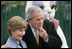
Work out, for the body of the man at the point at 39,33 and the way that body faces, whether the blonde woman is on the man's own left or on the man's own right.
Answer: on the man's own right

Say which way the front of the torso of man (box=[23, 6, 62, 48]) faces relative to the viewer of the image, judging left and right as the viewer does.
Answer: facing the viewer and to the right of the viewer

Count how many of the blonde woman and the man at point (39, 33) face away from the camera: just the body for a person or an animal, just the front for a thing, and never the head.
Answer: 0
